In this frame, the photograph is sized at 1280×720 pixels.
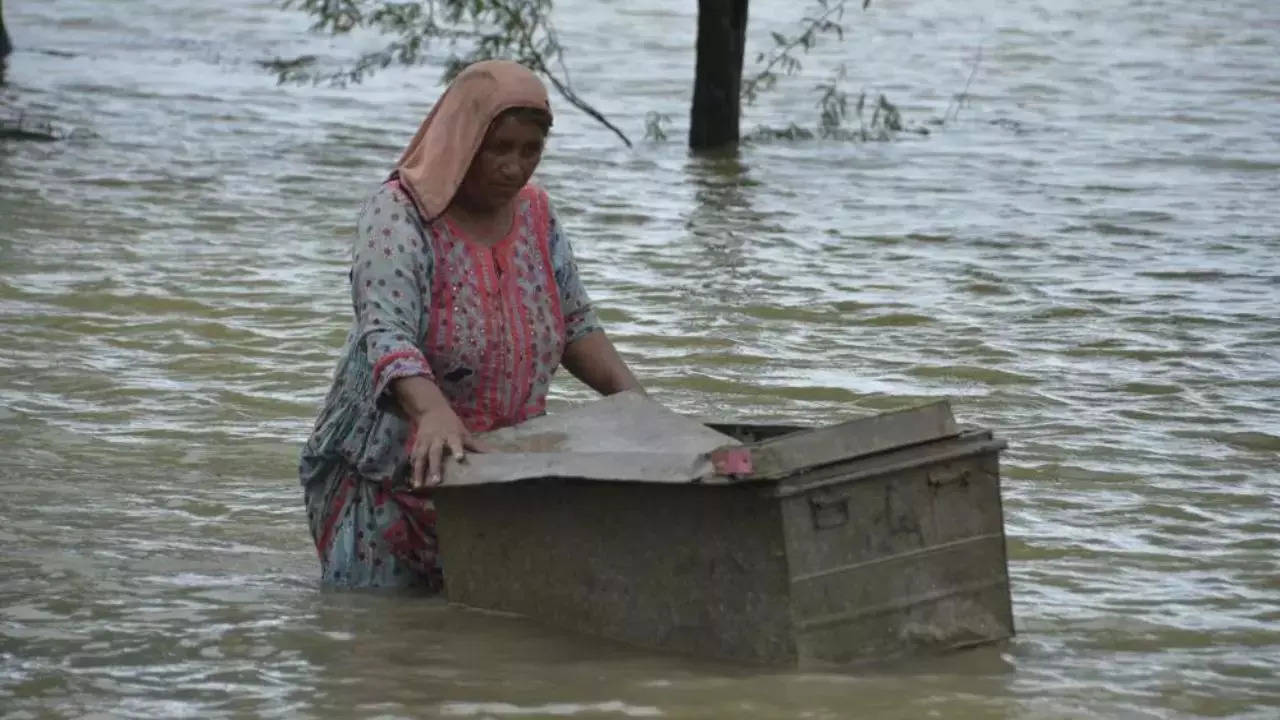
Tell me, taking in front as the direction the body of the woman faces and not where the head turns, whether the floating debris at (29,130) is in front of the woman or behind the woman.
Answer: behind

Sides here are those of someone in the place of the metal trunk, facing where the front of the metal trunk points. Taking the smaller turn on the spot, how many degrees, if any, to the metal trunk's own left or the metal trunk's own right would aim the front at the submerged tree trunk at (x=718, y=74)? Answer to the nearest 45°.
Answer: approximately 135° to the metal trunk's own left

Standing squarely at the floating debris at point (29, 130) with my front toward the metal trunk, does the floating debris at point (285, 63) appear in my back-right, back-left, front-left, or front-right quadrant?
back-left

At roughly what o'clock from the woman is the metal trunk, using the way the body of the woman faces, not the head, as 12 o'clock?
The metal trunk is roughly at 12 o'clock from the woman.

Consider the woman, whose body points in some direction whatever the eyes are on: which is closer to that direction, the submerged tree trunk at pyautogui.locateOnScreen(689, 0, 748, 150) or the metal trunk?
the metal trunk

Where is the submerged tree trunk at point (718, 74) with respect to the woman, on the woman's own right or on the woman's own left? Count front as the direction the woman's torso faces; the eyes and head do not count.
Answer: on the woman's own left
